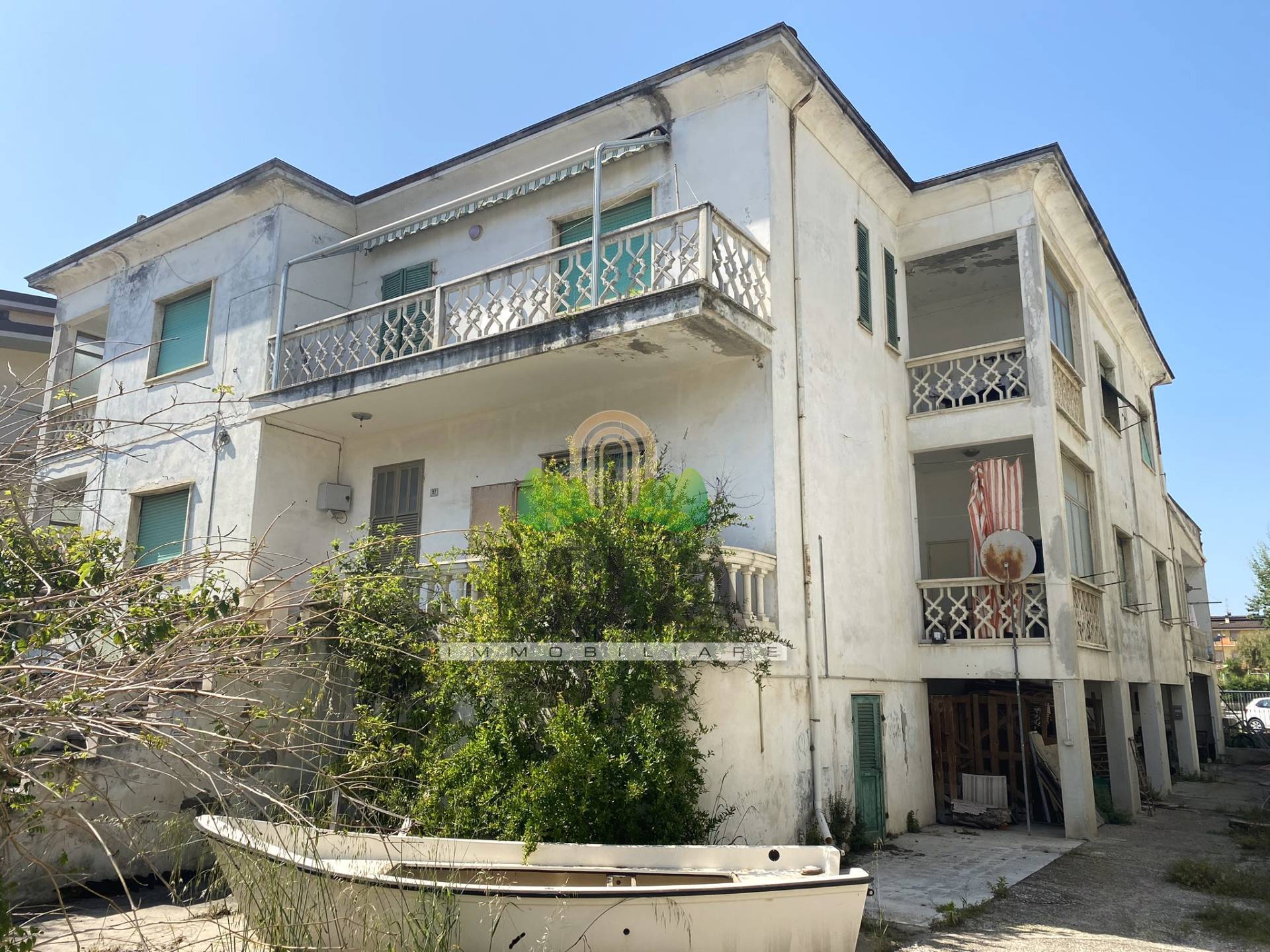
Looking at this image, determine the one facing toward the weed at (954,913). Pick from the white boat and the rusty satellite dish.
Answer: the rusty satellite dish

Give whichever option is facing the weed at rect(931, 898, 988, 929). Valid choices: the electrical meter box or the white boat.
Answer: the electrical meter box

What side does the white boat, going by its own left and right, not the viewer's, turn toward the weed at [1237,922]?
back

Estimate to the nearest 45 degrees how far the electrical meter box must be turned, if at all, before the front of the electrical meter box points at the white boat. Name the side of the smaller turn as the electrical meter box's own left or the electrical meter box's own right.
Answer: approximately 45° to the electrical meter box's own right

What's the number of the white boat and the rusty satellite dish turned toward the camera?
1

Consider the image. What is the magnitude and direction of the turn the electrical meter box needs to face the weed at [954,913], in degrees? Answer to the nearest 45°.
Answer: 0° — it already faces it

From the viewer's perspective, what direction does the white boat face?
to the viewer's left
